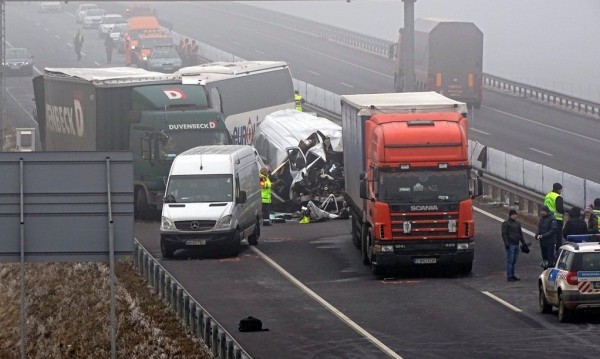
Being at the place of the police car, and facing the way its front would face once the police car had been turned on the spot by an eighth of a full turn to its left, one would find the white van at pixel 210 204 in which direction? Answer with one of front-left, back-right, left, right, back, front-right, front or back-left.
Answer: front-right

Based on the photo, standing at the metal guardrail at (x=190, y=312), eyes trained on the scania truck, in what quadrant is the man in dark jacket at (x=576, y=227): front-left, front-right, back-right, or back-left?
front-right

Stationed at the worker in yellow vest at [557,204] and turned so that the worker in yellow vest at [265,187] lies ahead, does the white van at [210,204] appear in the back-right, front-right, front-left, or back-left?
front-left

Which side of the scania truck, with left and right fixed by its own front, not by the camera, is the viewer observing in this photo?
front

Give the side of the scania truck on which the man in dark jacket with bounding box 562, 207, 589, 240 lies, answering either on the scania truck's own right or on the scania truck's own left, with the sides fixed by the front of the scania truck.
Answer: on the scania truck's own left

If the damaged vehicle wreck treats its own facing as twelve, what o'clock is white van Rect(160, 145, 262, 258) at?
The white van is roughly at 2 o'clock from the damaged vehicle wreck.

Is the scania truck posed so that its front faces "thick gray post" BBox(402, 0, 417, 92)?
no

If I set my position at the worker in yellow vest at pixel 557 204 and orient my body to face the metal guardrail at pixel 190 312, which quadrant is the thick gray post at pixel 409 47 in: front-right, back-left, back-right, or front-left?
back-right

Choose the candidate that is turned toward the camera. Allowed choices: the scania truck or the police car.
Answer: the scania truck

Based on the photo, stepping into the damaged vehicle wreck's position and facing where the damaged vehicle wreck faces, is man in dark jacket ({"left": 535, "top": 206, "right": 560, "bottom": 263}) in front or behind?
in front
